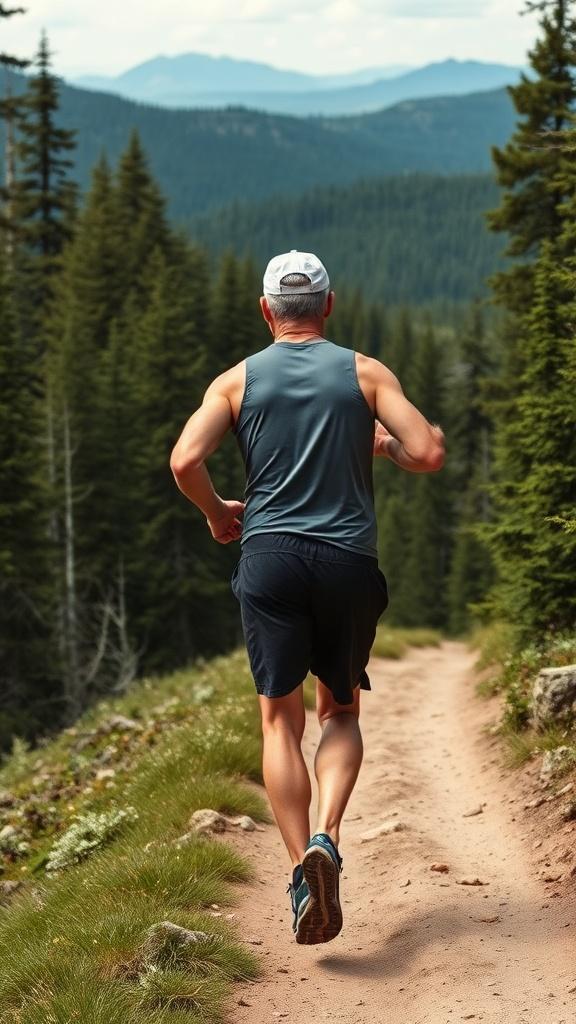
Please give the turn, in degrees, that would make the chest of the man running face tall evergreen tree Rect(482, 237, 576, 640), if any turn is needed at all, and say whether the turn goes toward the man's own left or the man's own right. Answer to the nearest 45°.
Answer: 0° — they already face it

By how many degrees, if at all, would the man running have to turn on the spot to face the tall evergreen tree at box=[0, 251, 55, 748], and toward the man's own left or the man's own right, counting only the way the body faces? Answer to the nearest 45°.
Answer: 0° — they already face it

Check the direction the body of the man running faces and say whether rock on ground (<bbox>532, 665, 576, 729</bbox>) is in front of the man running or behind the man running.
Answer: in front

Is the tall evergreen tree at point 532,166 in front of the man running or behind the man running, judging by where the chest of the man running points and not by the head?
in front

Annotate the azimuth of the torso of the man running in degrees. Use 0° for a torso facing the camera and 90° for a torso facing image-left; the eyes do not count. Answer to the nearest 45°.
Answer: approximately 180°

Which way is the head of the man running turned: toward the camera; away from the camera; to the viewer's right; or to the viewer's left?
away from the camera
